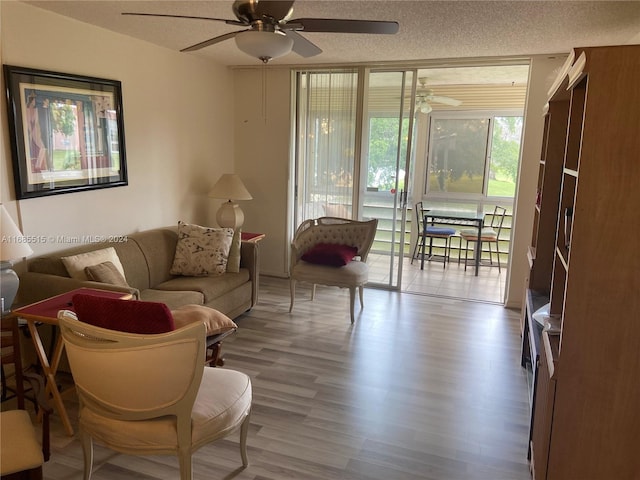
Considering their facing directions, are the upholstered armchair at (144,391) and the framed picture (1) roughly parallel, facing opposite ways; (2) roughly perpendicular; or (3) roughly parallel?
roughly perpendicular

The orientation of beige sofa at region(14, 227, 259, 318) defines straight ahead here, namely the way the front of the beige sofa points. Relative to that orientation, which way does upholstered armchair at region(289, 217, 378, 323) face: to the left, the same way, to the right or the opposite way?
to the right

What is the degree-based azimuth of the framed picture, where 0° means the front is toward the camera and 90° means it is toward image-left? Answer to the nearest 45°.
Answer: approximately 315°

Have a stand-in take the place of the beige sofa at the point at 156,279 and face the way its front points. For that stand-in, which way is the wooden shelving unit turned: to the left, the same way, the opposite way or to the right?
the opposite way

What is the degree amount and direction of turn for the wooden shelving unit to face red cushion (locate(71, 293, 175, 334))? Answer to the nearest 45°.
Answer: approximately 45° to its left

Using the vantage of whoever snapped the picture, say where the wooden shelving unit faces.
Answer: facing to the left of the viewer

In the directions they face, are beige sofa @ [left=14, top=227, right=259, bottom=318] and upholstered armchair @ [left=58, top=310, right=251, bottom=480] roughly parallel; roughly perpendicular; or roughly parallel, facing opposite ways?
roughly perpendicular
